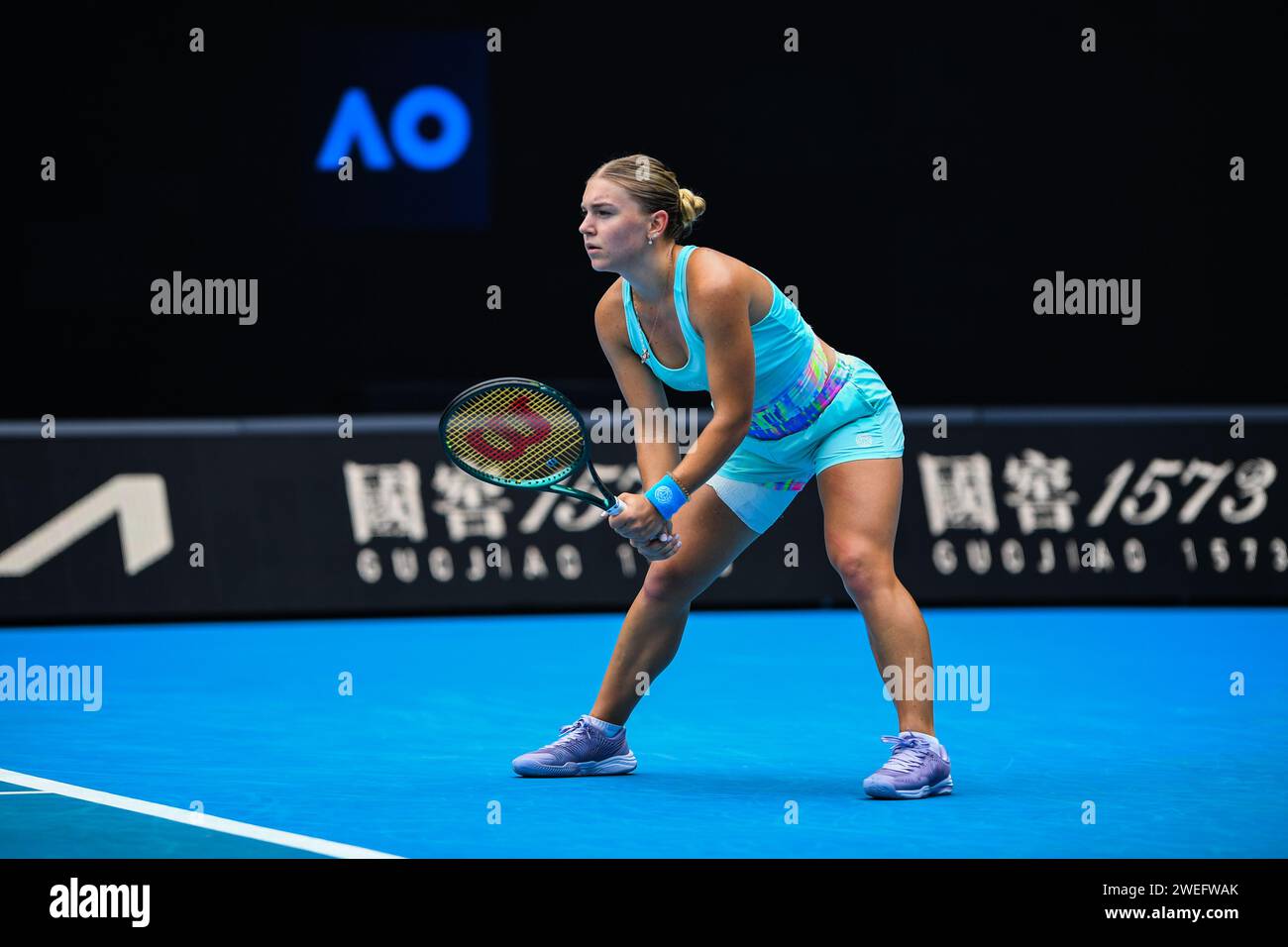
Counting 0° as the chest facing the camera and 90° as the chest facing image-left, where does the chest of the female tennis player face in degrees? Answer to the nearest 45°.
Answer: approximately 45°
